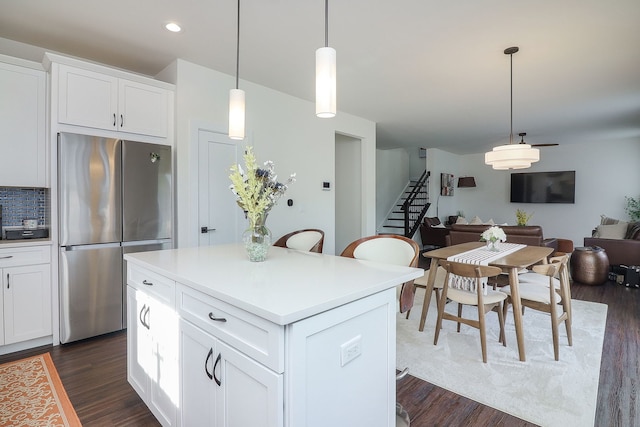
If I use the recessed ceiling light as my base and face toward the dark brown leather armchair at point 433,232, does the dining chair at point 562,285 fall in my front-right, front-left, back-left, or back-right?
front-right

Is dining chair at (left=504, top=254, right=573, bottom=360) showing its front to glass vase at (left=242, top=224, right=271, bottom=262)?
no

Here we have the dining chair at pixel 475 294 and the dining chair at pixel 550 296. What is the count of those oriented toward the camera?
0

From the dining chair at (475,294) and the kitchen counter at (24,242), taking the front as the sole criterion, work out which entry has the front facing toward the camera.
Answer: the kitchen counter

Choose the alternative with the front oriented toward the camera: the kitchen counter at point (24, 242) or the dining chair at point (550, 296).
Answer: the kitchen counter

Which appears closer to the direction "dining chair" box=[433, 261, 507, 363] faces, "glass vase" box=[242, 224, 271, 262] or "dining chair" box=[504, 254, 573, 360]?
the dining chair

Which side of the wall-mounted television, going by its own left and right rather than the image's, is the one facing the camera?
front

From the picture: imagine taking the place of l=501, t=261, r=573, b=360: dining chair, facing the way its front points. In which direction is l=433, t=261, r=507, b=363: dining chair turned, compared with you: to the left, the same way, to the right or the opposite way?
to the right

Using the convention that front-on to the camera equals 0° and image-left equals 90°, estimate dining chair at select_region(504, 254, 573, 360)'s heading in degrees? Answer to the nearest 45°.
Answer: approximately 135°

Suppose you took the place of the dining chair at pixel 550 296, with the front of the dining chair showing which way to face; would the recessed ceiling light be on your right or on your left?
on your left

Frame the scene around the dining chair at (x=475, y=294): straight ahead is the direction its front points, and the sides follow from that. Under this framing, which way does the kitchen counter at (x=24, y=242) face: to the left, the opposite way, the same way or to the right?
to the right

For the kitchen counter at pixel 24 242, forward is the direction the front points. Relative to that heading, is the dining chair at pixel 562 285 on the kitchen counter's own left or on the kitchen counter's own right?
on the kitchen counter's own left

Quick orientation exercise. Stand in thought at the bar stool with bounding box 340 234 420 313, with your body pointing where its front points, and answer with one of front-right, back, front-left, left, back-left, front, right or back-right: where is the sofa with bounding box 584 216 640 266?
back
